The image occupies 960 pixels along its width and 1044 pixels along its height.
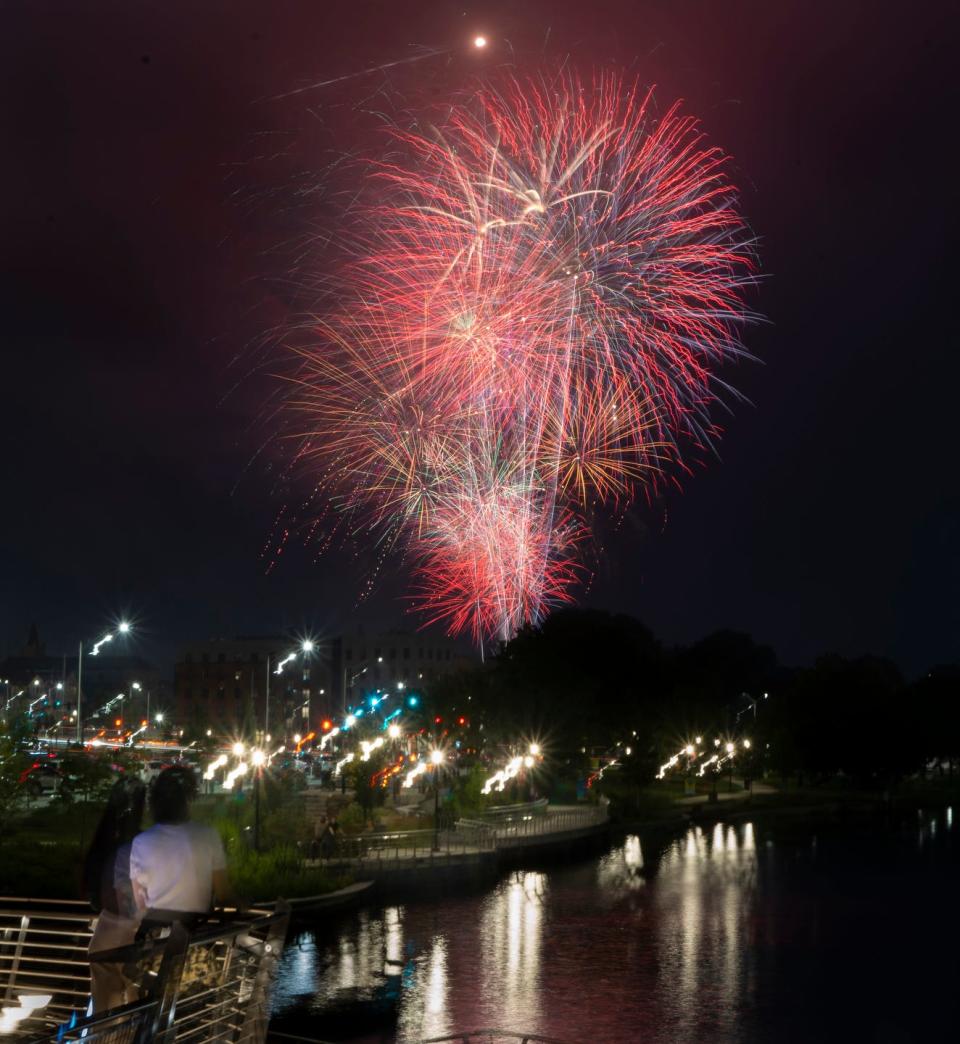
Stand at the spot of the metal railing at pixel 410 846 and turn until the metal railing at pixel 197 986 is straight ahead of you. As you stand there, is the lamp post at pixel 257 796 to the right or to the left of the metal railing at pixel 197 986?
right

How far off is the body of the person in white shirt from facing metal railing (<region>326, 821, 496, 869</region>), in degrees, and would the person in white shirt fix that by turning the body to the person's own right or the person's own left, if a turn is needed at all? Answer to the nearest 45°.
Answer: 0° — they already face it

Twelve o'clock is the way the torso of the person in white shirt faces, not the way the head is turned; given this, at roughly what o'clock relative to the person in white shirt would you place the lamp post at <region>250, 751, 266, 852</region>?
The lamp post is roughly at 12 o'clock from the person in white shirt.

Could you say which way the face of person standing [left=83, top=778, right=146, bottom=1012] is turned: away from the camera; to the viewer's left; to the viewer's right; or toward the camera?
away from the camera

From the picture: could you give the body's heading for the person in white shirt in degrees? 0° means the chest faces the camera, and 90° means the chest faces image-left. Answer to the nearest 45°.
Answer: approximately 180°
